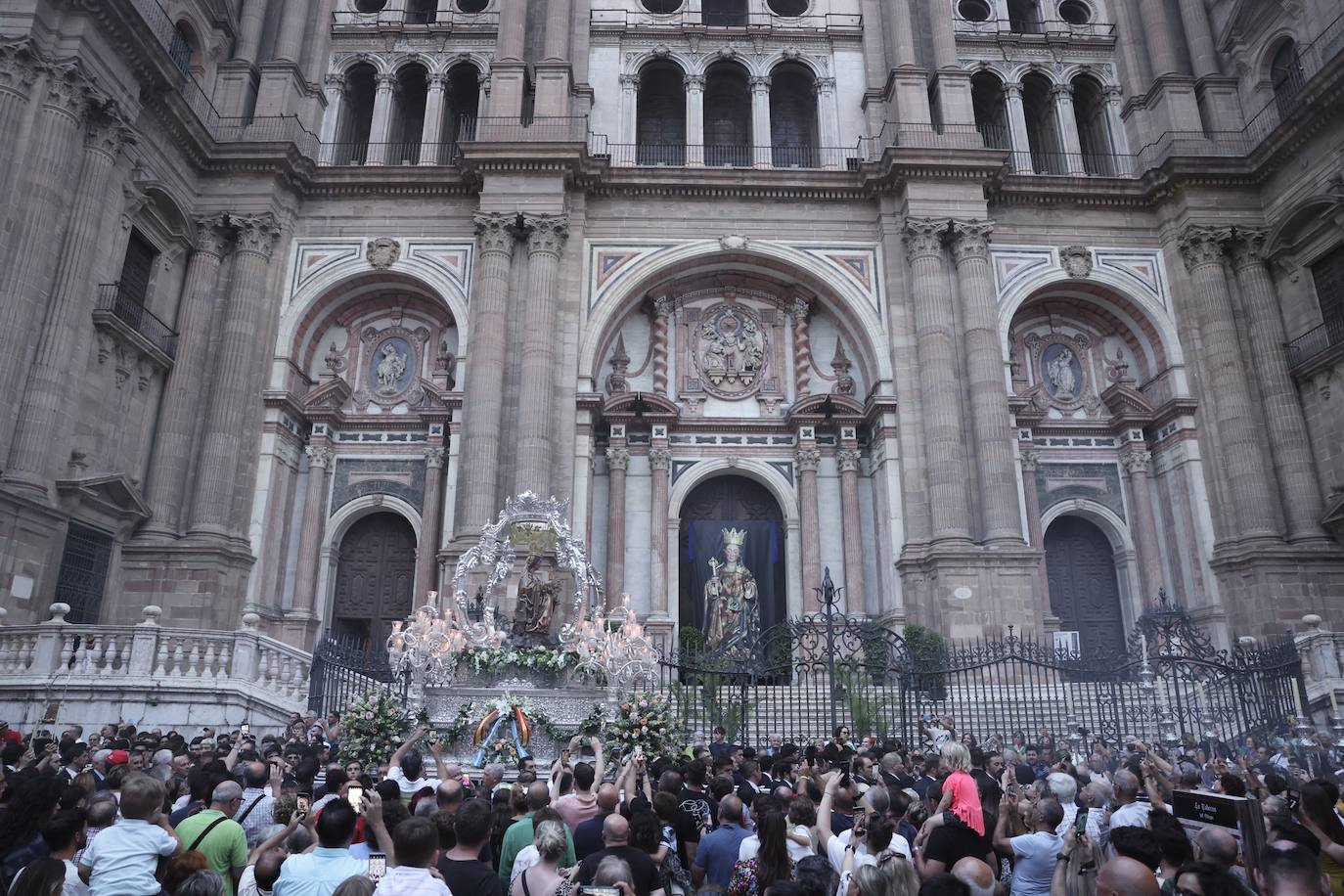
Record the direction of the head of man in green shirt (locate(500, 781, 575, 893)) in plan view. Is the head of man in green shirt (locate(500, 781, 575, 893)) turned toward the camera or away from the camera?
away from the camera

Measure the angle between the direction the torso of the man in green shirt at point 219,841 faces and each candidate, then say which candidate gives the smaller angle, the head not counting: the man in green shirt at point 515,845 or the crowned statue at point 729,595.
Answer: the crowned statue

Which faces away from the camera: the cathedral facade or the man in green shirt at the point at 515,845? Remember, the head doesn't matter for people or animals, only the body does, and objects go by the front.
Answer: the man in green shirt

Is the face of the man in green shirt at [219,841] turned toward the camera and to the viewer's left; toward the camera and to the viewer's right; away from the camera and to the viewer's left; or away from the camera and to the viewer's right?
away from the camera and to the viewer's right

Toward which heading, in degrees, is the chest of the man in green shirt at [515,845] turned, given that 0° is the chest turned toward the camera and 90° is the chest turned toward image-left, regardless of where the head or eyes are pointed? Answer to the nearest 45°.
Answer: approximately 180°

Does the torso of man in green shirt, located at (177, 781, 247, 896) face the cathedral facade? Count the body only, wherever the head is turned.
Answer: yes

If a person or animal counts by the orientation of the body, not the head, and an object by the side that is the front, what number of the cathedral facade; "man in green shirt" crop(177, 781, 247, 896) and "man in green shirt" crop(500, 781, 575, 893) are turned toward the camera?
1

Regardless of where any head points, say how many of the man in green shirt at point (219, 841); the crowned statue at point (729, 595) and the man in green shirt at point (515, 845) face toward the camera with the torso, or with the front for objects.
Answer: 1

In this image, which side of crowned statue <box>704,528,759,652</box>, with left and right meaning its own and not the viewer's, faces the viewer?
front

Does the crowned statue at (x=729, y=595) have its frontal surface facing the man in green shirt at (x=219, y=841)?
yes

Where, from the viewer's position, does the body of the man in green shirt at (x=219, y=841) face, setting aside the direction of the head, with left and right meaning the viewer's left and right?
facing away from the viewer and to the right of the viewer

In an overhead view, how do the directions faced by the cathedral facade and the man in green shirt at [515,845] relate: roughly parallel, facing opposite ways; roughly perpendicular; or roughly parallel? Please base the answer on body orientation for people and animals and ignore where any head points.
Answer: roughly parallel, facing opposite ways

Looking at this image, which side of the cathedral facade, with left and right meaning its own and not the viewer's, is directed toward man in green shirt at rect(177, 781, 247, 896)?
front

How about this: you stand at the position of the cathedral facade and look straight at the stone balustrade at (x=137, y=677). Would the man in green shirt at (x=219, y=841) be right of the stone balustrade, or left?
left

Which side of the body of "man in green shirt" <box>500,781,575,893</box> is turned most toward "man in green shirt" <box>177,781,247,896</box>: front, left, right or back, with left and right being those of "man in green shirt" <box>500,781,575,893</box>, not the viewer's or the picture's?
left

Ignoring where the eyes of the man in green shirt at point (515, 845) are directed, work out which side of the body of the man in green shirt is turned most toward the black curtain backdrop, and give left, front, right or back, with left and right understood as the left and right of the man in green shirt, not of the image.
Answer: front

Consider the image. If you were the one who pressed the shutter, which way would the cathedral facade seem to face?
facing the viewer
